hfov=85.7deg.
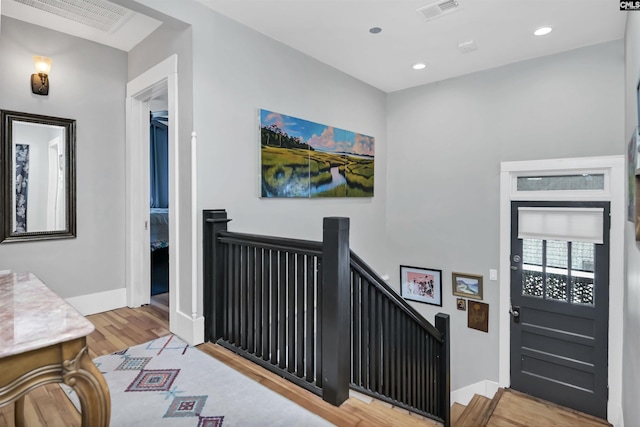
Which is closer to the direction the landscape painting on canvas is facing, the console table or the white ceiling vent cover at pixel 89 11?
the console table

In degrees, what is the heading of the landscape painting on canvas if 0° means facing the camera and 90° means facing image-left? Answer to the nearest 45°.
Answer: approximately 315°

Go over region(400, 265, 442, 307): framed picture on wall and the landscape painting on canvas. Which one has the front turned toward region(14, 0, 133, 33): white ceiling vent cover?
the framed picture on wall

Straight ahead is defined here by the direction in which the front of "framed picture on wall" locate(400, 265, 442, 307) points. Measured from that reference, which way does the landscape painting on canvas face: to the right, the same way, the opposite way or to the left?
to the left

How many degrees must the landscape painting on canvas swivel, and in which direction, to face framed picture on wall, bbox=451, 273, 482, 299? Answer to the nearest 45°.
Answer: approximately 45° to its left

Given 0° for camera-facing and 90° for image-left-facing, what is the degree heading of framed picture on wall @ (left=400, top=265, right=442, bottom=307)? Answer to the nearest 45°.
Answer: approximately 45°

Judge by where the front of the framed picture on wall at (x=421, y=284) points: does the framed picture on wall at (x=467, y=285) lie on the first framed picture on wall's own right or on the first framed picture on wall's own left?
on the first framed picture on wall's own left
